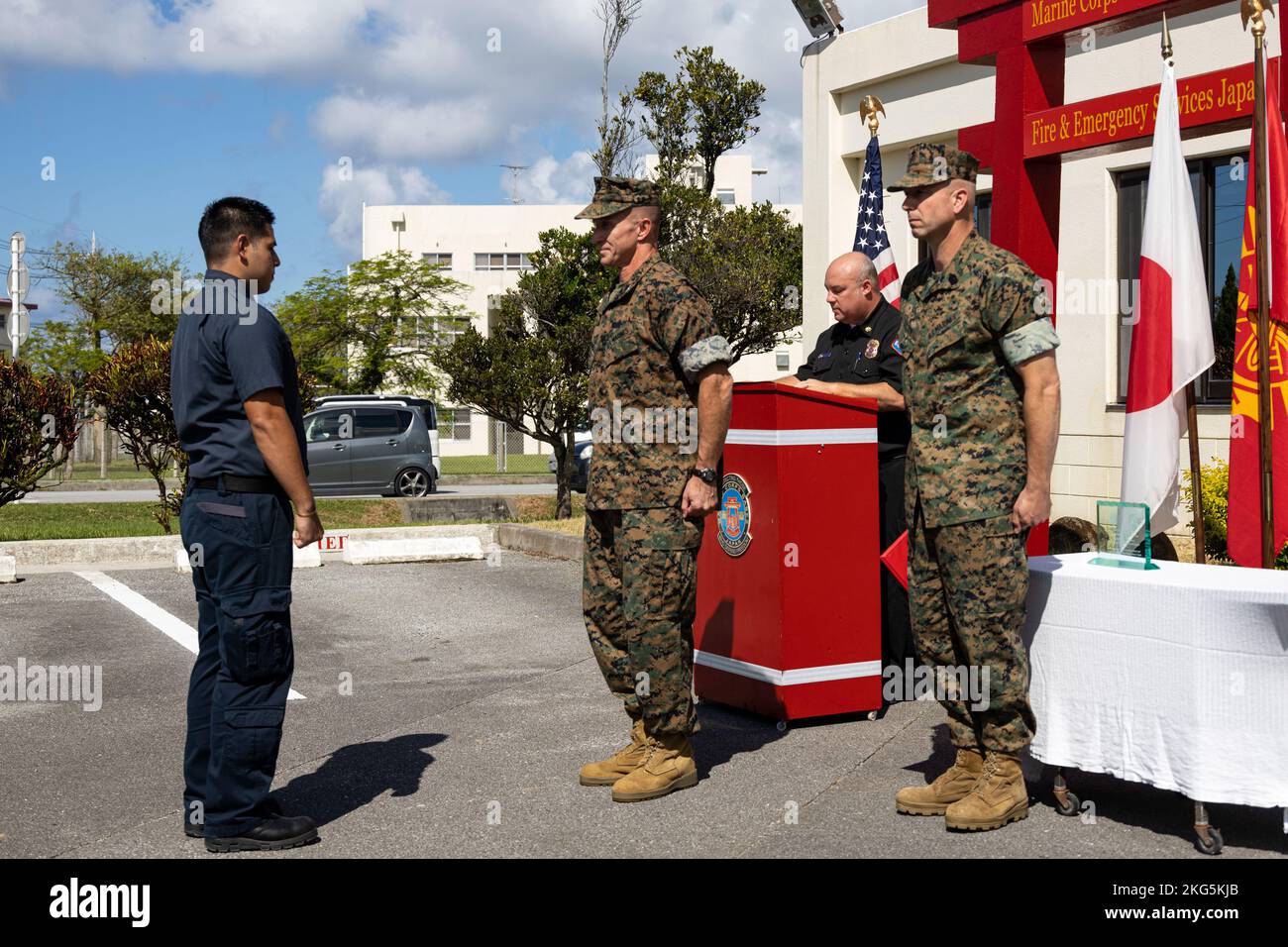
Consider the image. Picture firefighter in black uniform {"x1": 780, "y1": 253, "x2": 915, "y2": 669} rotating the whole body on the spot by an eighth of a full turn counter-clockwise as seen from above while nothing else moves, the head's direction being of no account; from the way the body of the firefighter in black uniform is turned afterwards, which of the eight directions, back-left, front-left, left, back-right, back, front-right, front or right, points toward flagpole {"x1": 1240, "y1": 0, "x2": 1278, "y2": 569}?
left

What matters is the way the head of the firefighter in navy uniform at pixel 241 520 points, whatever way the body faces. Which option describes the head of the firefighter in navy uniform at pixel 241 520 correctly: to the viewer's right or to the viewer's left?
to the viewer's right

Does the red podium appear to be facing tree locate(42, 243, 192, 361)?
no

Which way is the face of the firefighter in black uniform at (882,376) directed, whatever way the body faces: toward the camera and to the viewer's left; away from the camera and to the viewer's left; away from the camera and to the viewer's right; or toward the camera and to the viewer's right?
toward the camera and to the viewer's left

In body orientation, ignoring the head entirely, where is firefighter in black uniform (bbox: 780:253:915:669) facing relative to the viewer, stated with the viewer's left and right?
facing the viewer and to the left of the viewer

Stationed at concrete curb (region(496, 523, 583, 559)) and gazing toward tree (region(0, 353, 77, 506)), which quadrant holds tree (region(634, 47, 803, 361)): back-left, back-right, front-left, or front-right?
back-right

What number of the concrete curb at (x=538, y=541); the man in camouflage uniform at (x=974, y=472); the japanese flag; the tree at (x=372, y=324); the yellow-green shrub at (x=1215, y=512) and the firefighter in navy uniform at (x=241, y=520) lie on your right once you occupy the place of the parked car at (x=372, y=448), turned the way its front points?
1

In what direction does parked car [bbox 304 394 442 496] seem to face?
to the viewer's left

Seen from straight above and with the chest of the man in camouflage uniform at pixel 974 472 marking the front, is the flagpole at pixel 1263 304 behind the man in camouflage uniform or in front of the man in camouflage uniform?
behind

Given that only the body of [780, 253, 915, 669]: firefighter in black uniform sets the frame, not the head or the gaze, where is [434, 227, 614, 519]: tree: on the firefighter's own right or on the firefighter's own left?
on the firefighter's own right

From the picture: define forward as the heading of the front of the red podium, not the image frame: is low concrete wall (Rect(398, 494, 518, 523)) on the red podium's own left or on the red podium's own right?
on the red podium's own right

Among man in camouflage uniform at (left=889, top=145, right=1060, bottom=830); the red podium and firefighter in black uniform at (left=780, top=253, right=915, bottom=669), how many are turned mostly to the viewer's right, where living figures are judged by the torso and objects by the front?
0

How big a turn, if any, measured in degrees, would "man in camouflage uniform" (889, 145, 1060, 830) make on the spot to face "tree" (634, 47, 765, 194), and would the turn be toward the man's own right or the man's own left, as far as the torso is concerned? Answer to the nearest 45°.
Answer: approximately 135° to the man's own right
